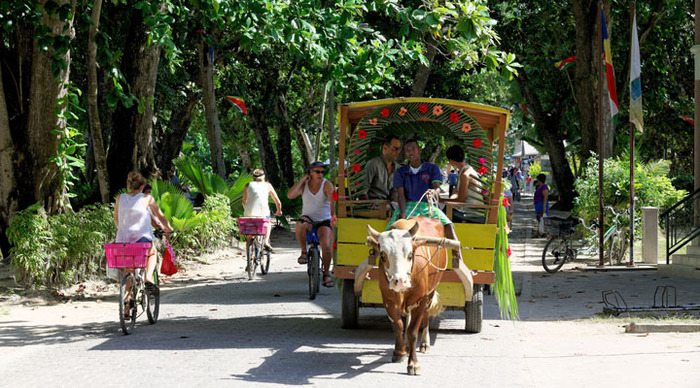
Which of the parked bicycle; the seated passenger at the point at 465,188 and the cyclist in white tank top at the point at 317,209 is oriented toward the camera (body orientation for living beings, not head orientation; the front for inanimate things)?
the cyclist in white tank top

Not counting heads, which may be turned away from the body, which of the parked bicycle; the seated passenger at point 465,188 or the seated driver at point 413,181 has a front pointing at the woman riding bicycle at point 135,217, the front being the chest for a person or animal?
the seated passenger at point 465,188

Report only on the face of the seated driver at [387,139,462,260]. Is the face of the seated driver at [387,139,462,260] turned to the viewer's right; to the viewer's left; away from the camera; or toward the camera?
toward the camera

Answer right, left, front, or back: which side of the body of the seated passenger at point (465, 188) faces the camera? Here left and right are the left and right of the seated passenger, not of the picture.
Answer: left

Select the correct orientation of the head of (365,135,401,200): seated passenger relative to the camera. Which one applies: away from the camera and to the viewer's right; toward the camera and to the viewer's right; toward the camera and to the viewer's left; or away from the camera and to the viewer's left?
toward the camera and to the viewer's right

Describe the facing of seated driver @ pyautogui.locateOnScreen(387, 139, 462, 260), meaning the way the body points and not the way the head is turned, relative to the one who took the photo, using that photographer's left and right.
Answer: facing the viewer

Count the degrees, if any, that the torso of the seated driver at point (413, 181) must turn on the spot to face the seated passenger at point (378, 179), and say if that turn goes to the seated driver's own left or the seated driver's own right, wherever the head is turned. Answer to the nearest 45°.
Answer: approximately 135° to the seated driver's own right

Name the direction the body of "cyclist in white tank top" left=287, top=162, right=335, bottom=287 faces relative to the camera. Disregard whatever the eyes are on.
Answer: toward the camera

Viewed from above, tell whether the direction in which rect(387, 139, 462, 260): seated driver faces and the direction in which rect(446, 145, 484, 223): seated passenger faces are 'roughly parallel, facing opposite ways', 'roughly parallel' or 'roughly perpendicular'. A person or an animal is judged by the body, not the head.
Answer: roughly perpendicular

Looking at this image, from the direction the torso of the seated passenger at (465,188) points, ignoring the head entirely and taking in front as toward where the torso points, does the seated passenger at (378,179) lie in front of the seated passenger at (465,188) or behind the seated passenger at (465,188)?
in front

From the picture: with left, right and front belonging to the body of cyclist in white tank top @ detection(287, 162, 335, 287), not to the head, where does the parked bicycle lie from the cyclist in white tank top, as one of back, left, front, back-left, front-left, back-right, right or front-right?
back-left

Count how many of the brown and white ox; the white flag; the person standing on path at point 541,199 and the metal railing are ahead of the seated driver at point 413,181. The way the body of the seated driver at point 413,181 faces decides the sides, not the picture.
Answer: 1

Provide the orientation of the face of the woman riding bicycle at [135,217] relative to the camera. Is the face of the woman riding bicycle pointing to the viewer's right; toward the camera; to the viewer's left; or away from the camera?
away from the camera
